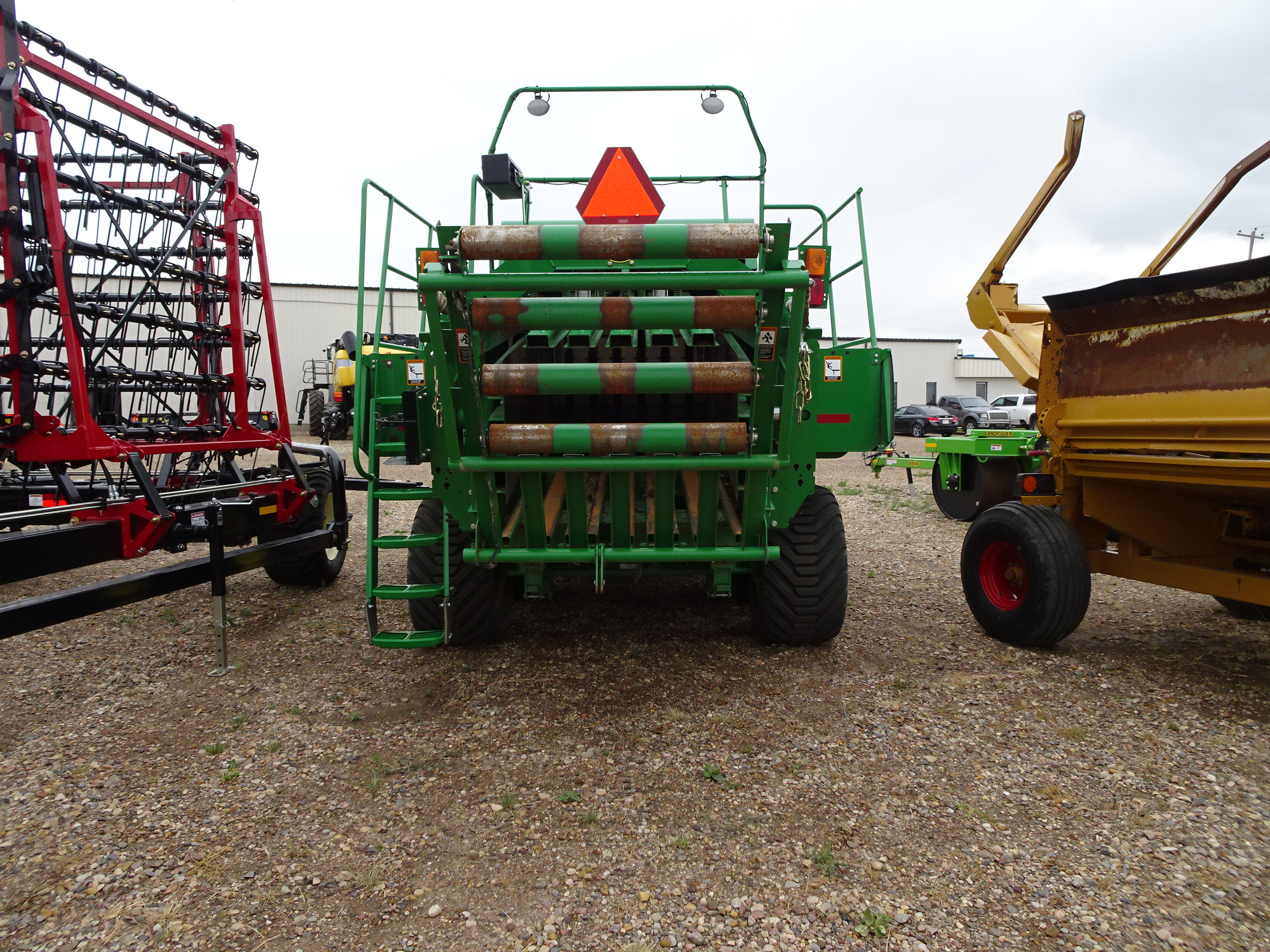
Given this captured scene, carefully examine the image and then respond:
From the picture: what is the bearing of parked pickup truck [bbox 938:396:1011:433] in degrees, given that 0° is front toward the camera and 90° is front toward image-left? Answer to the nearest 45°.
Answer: approximately 315°

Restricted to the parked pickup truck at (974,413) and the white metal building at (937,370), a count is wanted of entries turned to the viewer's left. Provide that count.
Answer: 0

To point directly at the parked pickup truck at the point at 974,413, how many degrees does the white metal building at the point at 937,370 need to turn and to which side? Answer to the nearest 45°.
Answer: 0° — it already faces it

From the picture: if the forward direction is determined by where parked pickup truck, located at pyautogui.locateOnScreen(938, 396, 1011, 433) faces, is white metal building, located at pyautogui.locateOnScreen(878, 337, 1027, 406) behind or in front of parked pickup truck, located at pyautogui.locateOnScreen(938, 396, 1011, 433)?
behind

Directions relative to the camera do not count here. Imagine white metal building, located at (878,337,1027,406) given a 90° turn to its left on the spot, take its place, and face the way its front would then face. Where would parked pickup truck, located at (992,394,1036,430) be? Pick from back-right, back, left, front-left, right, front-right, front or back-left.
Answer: right

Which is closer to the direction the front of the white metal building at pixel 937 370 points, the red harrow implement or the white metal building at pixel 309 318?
the red harrow implement

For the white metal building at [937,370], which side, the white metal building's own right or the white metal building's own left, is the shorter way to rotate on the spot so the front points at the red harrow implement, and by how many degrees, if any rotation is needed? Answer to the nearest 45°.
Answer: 0° — it already faces it

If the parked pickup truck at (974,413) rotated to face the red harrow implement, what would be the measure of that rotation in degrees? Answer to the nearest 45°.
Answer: approximately 45° to its right

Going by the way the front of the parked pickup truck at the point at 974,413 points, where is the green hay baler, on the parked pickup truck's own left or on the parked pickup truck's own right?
on the parked pickup truck's own right

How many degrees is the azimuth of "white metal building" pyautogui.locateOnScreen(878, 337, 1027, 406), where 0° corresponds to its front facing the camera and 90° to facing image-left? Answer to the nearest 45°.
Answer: approximately 0°

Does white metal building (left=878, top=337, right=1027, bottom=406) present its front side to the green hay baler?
yes

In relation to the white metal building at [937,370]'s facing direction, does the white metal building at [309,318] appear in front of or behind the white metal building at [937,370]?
in front
